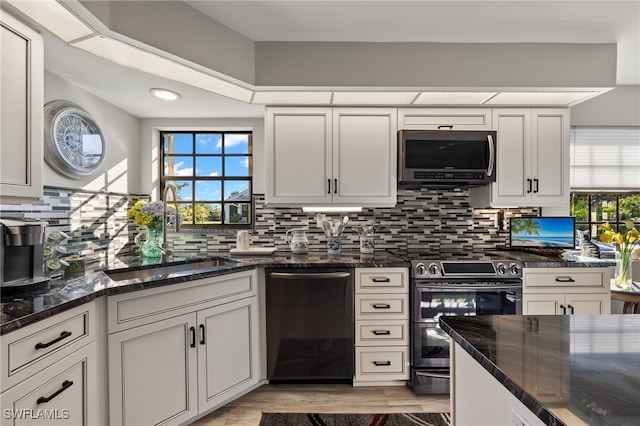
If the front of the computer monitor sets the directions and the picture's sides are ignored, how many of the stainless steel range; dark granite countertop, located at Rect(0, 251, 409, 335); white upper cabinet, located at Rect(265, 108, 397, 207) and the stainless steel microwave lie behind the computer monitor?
0

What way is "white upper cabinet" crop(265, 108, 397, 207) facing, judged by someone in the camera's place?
facing the viewer

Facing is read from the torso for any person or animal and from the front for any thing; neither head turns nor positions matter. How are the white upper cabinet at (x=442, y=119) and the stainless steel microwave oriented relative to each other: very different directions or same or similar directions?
same or similar directions

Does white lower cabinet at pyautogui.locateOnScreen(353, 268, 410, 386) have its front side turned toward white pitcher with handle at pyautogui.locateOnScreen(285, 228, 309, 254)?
no

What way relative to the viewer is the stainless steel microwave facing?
toward the camera

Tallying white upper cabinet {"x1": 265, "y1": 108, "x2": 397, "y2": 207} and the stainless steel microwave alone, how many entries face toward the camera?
2

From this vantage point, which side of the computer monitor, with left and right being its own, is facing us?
front

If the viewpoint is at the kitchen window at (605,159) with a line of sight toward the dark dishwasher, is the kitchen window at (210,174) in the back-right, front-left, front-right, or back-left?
front-right

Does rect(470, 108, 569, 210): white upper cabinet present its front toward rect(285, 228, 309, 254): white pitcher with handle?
no

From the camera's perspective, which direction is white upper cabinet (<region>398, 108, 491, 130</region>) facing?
toward the camera

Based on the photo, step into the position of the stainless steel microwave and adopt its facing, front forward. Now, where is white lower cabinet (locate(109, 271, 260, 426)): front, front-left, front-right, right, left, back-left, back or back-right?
front-right

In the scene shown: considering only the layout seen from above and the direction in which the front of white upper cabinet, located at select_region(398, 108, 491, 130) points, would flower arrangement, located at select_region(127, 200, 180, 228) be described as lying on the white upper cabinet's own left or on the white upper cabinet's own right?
on the white upper cabinet's own right
